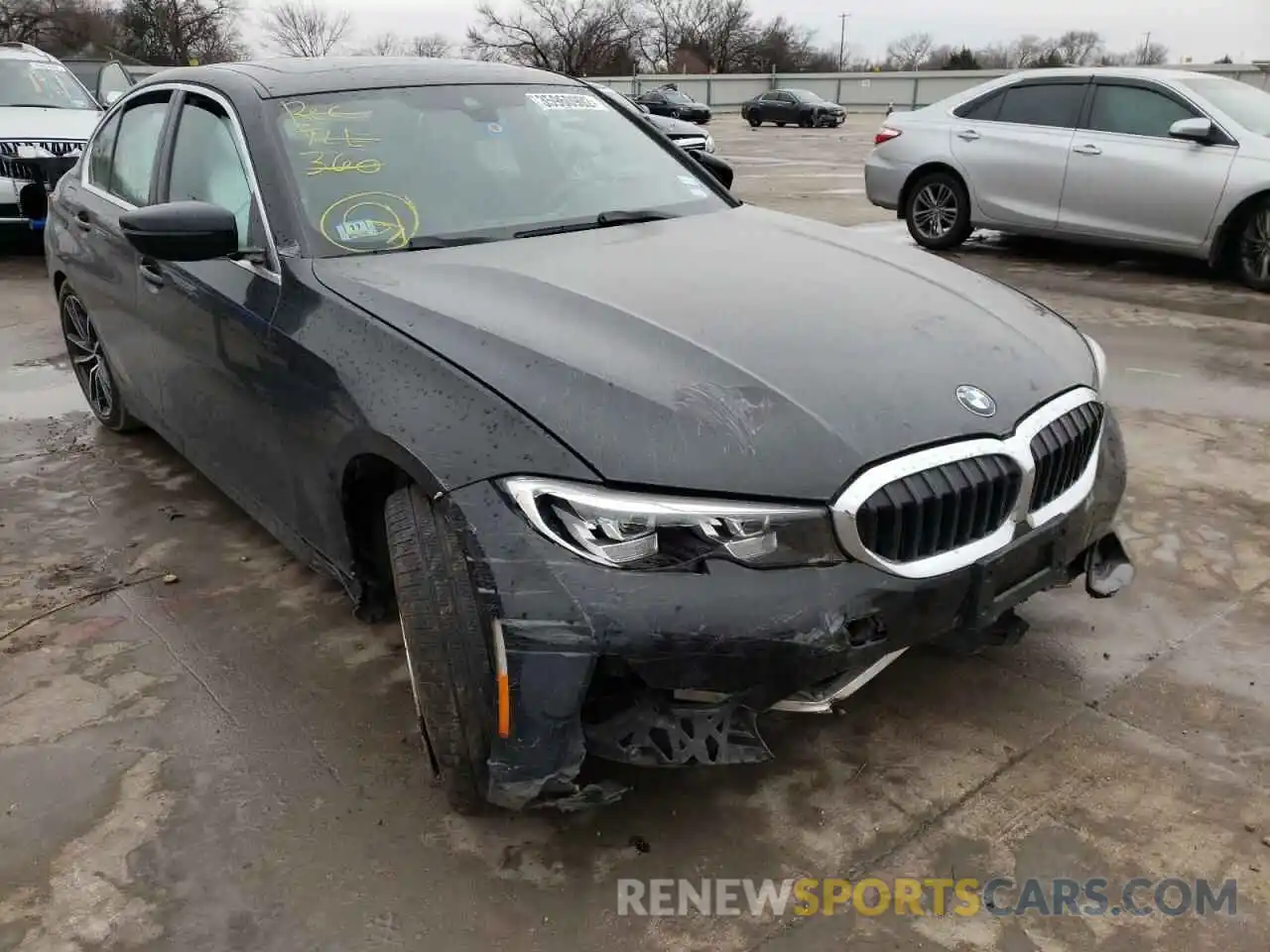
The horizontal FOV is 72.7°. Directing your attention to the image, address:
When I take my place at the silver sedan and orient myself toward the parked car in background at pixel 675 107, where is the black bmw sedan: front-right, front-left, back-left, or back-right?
back-left

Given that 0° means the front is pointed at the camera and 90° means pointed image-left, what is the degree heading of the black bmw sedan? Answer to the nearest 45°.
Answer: approximately 315°

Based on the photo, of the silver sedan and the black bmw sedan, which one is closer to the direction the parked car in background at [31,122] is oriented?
the black bmw sedan

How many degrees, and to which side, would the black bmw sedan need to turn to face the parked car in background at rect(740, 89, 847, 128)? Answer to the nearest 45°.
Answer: approximately 135° to its left

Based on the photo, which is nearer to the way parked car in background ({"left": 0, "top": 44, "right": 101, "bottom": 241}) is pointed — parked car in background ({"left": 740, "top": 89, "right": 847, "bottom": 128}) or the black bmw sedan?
the black bmw sedan

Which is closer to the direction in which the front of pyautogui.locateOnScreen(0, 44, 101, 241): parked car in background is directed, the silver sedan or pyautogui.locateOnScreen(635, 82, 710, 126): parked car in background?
the silver sedan

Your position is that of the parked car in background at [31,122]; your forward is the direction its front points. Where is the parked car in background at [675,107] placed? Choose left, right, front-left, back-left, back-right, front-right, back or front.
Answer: back-left

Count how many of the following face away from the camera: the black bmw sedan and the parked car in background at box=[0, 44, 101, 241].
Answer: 0

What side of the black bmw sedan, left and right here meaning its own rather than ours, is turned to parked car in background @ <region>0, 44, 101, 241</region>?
back

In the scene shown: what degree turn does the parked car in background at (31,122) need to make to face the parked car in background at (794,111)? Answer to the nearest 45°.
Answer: approximately 135° to its left
